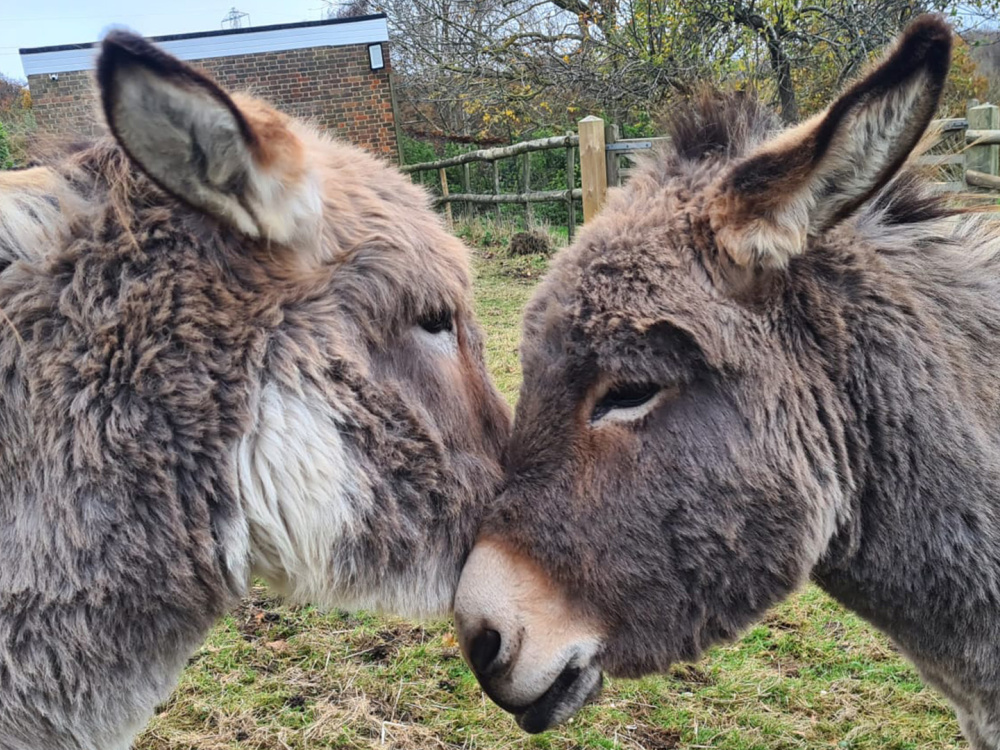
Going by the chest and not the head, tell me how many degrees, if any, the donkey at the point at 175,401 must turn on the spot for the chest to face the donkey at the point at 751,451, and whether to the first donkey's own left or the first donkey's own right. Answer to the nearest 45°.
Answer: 0° — it already faces it

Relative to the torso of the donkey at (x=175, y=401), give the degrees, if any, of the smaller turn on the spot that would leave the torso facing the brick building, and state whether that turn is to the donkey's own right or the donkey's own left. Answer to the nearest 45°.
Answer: approximately 90° to the donkey's own left

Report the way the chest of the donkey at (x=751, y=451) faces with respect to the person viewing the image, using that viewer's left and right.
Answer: facing to the left of the viewer

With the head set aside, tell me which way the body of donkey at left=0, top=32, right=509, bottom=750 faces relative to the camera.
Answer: to the viewer's right

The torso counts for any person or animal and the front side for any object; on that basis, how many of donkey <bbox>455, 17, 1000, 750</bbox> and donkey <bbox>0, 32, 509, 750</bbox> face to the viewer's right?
1

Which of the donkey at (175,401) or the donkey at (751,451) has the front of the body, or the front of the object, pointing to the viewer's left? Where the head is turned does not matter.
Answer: the donkey at (751,451)
